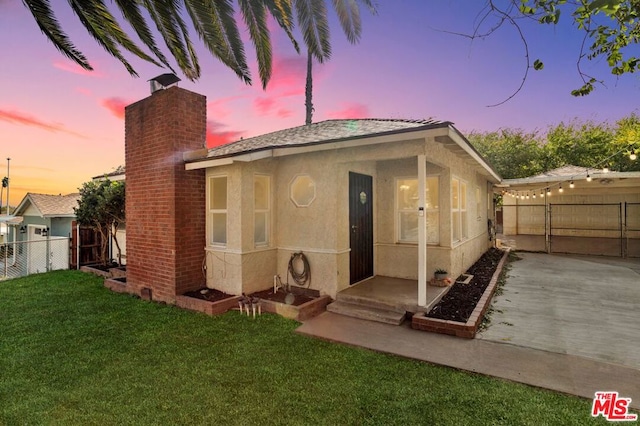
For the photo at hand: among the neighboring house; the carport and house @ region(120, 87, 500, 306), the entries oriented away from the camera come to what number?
0

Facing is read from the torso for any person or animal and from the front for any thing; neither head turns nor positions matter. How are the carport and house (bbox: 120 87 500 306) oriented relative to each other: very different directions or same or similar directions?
same or similar directions

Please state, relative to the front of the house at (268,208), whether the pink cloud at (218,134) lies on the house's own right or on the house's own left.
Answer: on the house's own right

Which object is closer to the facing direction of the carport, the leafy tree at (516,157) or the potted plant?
the potted plant

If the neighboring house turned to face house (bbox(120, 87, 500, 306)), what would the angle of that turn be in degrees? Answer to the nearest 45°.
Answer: approximately 45° to its left

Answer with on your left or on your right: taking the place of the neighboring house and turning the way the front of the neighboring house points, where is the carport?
on your left

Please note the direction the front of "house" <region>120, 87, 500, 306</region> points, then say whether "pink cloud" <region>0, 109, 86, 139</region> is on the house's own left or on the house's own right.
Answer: on the house's own right

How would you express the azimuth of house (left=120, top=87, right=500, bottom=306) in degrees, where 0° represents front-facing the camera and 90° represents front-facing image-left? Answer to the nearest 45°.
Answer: approximately 45°

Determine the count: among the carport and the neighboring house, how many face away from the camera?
0

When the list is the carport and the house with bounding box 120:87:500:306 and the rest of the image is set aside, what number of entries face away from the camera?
0

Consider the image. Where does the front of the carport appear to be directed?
toward the camera
